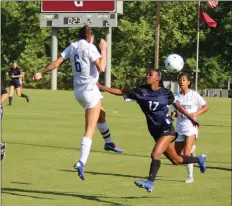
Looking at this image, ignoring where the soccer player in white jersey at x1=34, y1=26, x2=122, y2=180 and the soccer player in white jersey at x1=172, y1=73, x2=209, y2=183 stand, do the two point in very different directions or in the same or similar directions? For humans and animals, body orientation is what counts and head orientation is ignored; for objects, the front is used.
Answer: very different directions

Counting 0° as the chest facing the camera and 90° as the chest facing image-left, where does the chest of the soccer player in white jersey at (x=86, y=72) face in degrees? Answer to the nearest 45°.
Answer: approximately 225°

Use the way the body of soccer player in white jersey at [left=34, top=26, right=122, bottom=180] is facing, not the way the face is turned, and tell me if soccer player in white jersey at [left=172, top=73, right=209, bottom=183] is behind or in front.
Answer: in front

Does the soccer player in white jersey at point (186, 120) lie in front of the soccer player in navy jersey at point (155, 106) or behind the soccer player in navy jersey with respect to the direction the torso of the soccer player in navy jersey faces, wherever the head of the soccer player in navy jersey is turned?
behind

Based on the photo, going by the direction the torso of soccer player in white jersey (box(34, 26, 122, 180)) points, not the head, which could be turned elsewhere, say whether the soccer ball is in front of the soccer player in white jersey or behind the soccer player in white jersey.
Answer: in front

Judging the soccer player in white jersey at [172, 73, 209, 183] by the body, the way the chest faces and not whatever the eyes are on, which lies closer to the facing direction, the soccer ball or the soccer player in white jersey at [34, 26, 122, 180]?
the soccer player in white jersey

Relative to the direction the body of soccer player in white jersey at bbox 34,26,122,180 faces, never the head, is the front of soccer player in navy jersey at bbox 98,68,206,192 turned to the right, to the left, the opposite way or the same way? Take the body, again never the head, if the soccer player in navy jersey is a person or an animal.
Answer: the opposite way

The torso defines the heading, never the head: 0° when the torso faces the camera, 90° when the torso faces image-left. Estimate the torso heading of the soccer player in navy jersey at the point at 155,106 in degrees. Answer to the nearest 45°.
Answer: approximately 45°

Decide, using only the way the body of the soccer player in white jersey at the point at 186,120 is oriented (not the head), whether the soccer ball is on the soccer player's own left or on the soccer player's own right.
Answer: on the soccer player's own right

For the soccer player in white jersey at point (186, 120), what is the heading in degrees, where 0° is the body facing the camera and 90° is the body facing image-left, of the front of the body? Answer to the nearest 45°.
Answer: approximately 45°
